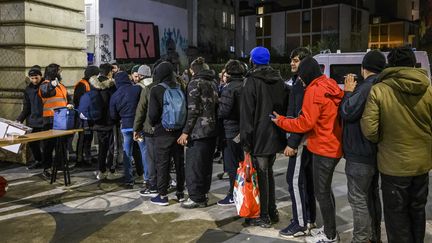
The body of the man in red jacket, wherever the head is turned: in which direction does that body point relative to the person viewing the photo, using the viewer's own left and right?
facing to the left of the viewer

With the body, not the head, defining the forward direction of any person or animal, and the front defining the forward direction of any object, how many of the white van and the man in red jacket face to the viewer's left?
2

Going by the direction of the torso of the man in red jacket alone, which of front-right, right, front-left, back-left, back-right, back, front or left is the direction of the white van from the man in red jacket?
right

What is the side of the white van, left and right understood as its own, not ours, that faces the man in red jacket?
left

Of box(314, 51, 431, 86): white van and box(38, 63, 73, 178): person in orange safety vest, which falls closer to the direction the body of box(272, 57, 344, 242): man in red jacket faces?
the person in orange safety vest

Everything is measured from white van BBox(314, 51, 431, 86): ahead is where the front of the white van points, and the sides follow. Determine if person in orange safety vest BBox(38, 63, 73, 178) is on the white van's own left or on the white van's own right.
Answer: on the white van's own left

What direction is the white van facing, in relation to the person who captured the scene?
facing to the left of the viewer

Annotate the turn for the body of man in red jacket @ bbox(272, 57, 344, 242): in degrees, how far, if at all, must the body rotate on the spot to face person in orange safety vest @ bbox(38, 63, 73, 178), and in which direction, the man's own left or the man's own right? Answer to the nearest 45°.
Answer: approximately 45° to the man's own right
